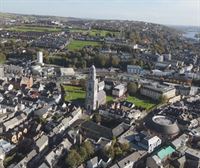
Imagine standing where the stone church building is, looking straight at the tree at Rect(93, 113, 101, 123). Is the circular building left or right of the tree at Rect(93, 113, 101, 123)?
left

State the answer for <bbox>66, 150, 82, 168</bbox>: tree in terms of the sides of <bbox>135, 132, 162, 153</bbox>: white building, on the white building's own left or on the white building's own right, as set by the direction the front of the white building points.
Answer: on the white building's own right

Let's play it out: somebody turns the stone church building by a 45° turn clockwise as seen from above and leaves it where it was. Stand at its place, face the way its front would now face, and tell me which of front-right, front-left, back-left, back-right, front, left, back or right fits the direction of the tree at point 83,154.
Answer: left

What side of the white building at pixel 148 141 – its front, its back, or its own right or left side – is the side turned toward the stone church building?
back
